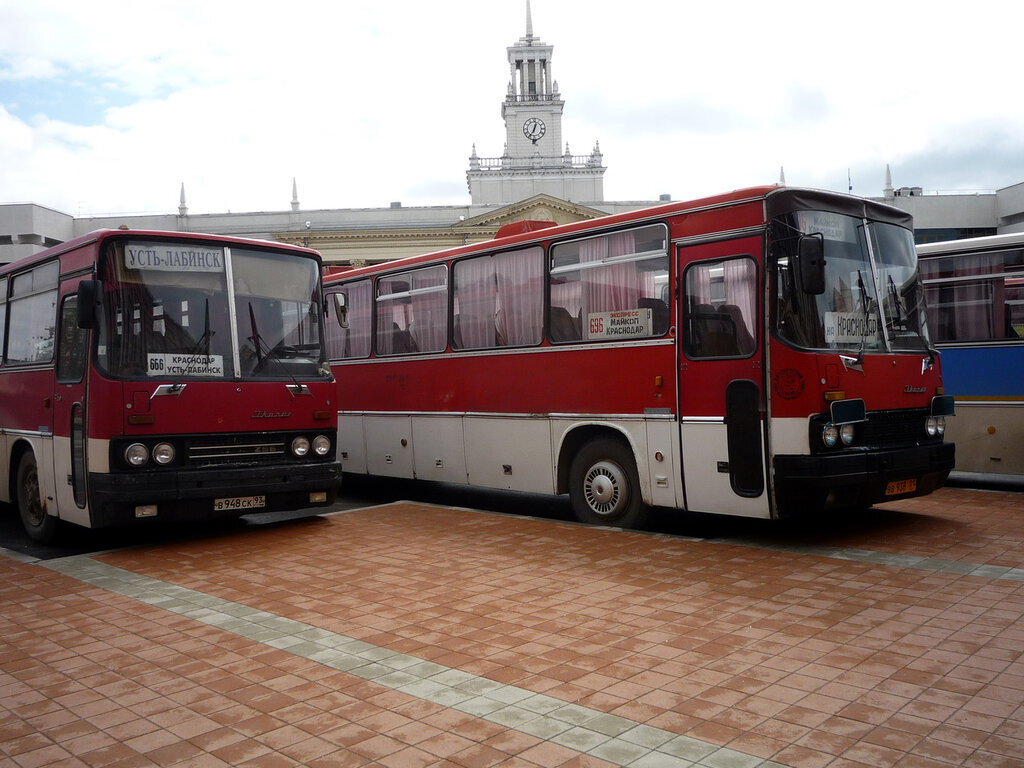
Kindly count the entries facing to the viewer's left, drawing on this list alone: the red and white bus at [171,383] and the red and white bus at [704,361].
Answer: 0

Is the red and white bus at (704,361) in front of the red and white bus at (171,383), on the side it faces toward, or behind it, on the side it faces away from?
in front

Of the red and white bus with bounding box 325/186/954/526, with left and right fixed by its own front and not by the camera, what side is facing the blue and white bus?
left

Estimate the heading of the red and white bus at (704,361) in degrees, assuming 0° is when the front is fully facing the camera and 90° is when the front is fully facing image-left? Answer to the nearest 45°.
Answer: approximately 315°

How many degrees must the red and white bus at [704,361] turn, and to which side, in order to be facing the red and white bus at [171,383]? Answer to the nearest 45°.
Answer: approximately 135° to its right

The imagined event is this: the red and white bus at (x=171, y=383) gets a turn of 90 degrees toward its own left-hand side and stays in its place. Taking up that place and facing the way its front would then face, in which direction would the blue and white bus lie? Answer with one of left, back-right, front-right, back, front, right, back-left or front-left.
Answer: front-right
